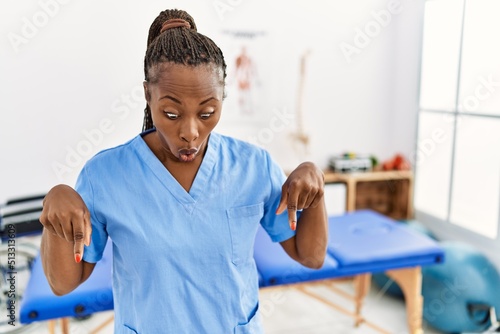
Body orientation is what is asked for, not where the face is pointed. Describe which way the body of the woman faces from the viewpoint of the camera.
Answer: toward the camera

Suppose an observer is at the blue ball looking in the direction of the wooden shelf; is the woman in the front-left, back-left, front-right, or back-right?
back-left

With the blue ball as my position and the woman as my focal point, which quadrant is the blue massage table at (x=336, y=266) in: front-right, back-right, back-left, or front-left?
front-right

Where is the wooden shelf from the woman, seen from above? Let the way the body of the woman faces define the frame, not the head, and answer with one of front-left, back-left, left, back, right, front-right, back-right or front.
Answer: back-left

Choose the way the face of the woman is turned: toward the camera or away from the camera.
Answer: toward the camera

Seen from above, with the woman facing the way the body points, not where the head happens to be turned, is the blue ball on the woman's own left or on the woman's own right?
on the woman's own left

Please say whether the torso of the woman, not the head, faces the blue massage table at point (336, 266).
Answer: no

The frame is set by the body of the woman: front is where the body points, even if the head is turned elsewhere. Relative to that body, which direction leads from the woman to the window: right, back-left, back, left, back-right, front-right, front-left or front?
back-left
